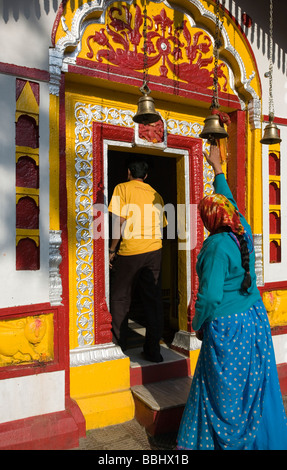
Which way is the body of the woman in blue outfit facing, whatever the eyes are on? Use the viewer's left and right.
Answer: facing away from the viewer and to the left of the viewer

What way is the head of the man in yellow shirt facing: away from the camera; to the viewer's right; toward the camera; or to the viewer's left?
away from the camera
